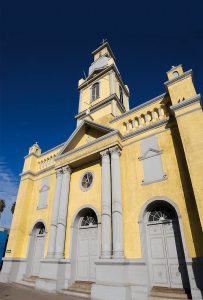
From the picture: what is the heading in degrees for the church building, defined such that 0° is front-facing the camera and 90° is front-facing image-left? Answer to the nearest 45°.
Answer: approximately 45°
